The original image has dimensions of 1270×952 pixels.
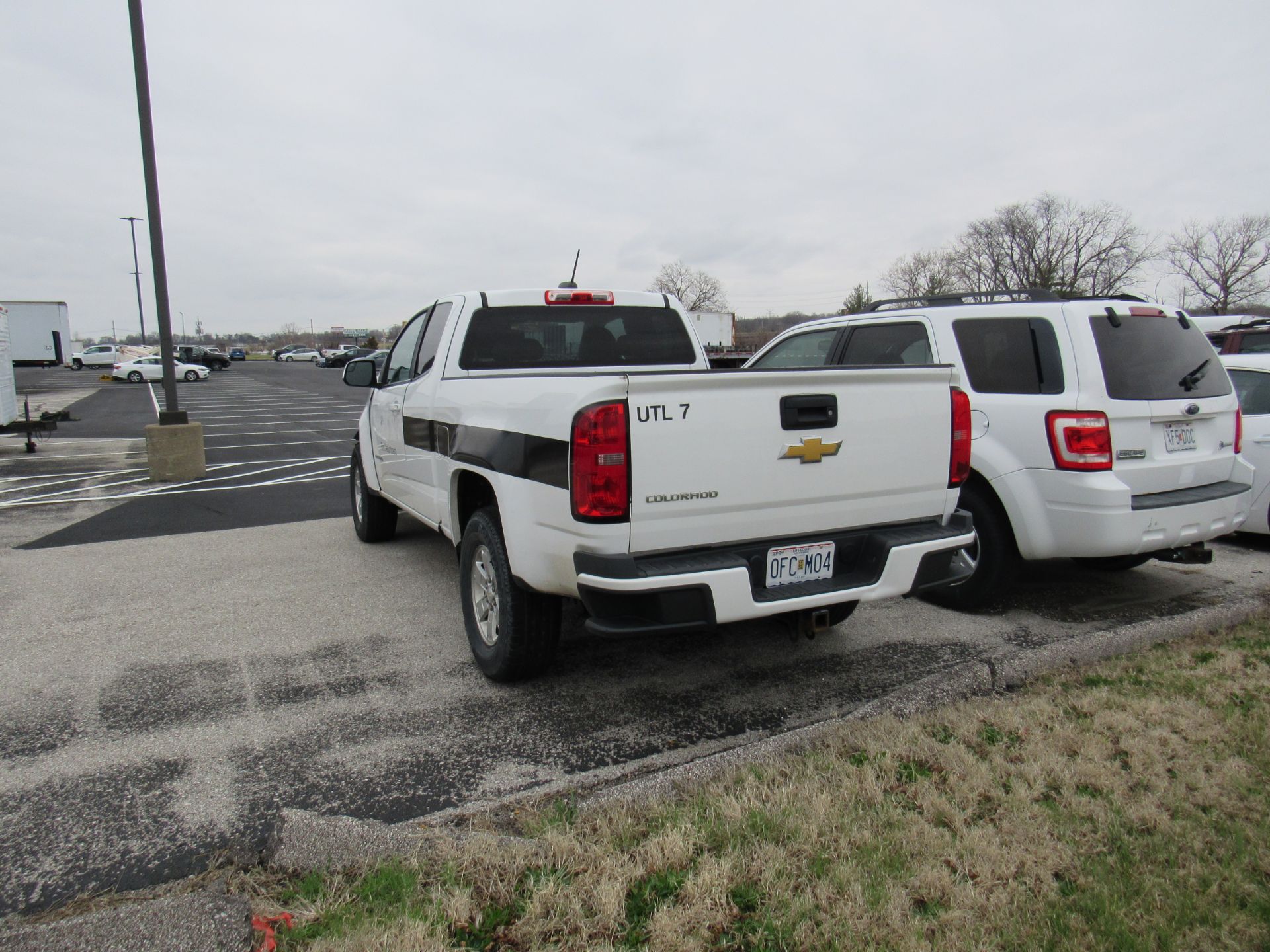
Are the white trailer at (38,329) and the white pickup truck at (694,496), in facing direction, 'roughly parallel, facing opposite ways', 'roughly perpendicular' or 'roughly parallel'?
roughly perpendicular

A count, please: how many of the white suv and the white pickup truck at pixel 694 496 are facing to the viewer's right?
0

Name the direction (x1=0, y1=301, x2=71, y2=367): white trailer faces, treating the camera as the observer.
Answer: facing to the right of the viewer

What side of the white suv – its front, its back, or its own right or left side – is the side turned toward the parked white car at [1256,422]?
right

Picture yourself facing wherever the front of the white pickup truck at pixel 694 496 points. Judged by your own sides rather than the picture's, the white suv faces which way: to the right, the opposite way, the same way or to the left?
the same way

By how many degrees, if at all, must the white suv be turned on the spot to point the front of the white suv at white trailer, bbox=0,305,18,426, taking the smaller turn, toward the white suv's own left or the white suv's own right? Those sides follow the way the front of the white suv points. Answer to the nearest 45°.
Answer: approximately 45° to the white suv's own left

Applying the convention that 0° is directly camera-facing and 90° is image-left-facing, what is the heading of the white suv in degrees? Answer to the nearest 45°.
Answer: approximately 135°

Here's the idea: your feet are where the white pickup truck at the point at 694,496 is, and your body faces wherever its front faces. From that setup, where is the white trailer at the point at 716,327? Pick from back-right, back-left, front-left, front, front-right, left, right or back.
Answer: front-right

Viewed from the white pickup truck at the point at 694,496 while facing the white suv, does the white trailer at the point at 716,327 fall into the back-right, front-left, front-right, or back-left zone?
front-left

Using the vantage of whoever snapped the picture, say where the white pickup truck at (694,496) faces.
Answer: facing away from the viewer and to the left of the viewer

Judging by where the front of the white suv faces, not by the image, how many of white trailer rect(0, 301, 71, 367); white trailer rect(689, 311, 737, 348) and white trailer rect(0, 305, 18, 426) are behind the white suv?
0

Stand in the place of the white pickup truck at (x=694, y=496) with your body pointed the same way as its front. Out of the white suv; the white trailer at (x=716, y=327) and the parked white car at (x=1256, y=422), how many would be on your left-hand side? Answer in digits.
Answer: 0
